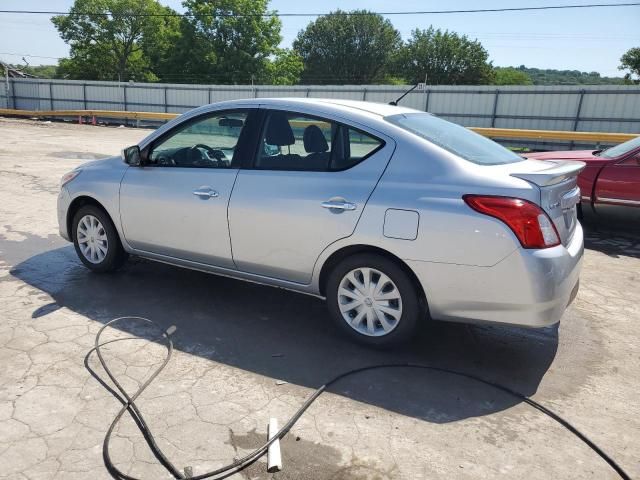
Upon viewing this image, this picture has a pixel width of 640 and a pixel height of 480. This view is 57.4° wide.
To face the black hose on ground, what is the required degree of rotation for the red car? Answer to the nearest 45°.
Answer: approximately 90° to its left

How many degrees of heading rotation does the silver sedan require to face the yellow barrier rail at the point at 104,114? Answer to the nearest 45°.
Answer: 0° — it already faces it

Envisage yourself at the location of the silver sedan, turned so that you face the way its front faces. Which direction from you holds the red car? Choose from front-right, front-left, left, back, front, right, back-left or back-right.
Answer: right

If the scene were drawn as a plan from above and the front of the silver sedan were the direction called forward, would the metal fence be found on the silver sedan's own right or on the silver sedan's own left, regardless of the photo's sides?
on the silver sedan's own right

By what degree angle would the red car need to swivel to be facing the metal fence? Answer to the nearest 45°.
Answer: approximately 90° to its right

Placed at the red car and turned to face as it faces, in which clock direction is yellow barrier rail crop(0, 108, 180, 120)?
The yellow barrier rail is roughly at 1 o'clock from the red car.

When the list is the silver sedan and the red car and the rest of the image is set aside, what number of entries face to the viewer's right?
0

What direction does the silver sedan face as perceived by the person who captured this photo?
facing away from the viewer and to the left of the viewer

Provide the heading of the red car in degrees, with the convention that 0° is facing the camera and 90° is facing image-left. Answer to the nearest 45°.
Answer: approximately 90°
